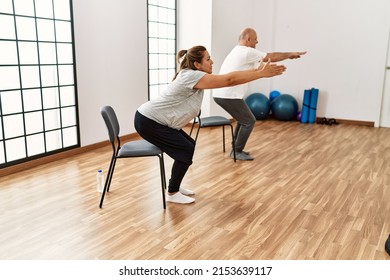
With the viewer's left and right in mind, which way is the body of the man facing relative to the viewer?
facing to the right of the viewer

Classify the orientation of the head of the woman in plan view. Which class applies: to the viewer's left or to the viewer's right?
to the viewer's right

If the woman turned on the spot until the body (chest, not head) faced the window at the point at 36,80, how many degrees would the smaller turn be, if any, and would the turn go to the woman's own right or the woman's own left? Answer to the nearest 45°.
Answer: approximately 135° to the woman's own left

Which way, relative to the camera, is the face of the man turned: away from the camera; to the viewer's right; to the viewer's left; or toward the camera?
to the viewer's right

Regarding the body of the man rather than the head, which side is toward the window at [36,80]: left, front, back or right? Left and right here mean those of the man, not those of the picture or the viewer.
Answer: back

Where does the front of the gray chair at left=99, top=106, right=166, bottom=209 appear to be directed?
to the viewer's right

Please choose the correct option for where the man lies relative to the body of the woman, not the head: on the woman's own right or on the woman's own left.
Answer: on the woman's own left

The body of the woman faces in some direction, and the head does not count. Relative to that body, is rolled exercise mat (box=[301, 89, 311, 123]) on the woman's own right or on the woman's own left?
on the woman's own left

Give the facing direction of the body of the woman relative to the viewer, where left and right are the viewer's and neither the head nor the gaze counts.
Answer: facing to the right of the viewer

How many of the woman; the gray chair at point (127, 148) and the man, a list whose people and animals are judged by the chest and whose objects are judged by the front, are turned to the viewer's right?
3

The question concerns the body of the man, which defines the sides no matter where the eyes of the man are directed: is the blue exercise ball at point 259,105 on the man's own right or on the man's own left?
on the man's own left
